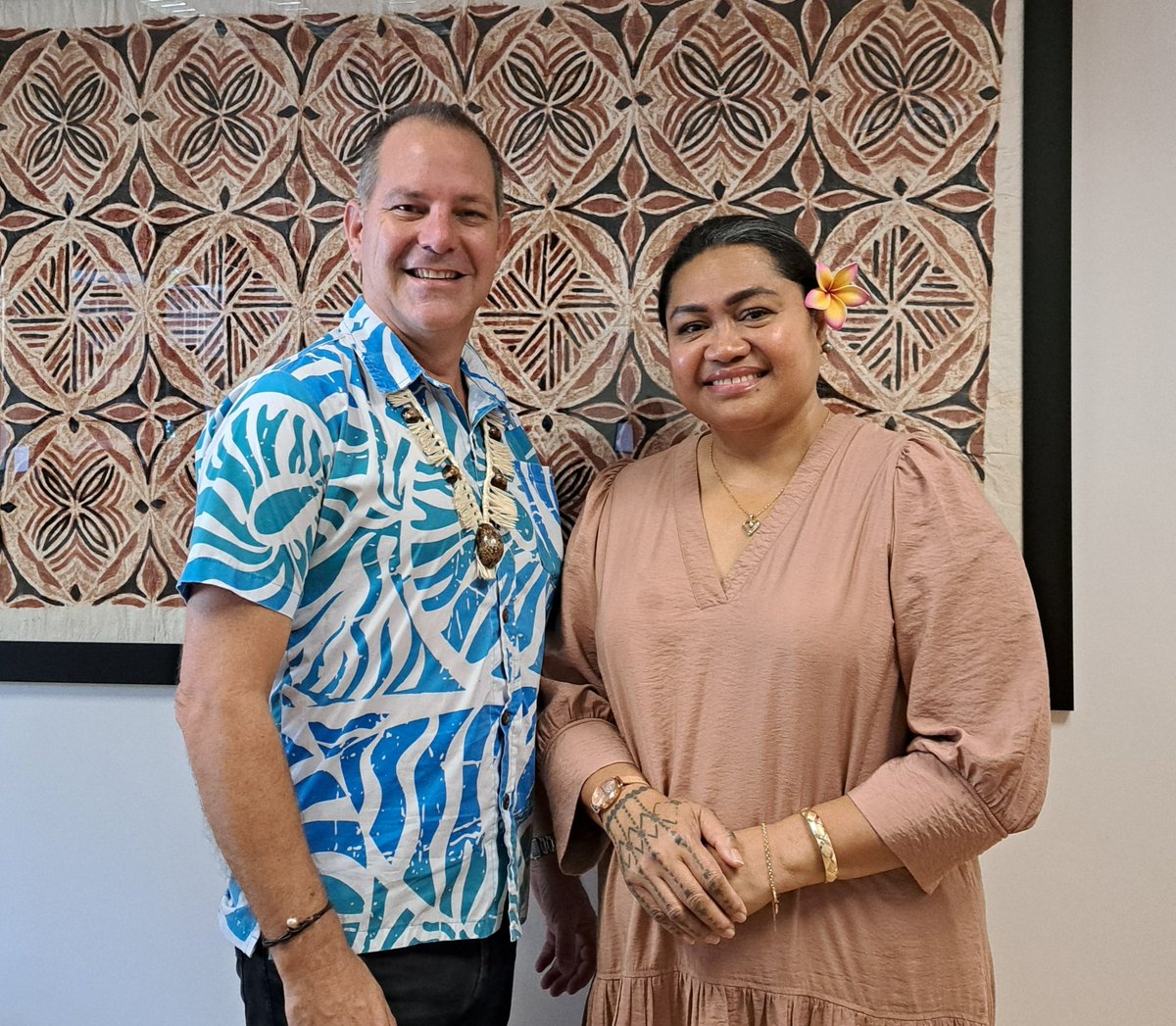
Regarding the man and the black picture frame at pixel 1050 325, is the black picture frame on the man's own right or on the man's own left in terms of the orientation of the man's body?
on the man's own left

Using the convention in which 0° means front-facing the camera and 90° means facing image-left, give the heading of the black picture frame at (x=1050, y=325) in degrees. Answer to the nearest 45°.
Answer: approximately 0°

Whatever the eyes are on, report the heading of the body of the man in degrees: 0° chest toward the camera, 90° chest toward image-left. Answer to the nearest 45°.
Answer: approximately 315°

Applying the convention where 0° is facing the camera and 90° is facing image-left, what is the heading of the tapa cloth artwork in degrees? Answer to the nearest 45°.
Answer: approximately 0°

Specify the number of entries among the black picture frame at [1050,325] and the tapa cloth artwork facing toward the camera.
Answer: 2
